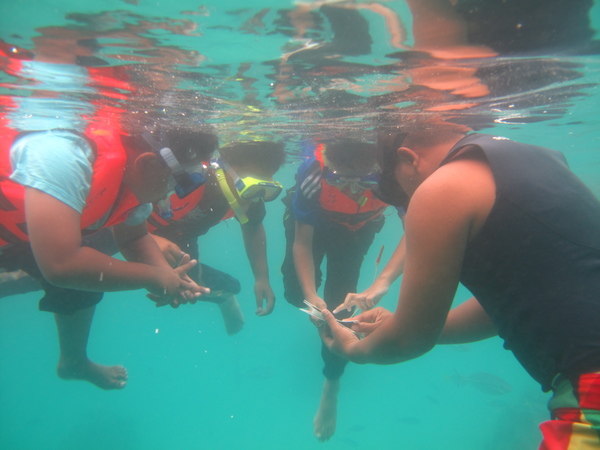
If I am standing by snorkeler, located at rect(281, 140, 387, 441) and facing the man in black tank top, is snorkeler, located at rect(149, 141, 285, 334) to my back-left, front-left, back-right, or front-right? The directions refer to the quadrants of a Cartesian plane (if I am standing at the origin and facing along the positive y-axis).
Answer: back-right

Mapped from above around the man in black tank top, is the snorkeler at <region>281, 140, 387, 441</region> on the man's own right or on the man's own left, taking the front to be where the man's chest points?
on the man's own right

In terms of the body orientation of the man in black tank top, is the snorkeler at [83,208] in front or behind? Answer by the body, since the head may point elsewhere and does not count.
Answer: in front

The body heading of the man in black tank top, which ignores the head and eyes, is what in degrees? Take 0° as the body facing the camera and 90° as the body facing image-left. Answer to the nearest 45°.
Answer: approximately 90°

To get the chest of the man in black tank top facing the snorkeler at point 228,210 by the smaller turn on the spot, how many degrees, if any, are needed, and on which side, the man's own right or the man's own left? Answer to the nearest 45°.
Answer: approximately 45° to the man's own right

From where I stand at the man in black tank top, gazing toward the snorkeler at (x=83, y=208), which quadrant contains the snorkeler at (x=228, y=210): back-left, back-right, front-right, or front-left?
front-right

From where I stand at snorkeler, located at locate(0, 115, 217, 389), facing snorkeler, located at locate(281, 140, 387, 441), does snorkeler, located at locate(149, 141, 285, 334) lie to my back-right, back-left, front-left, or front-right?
front-left
